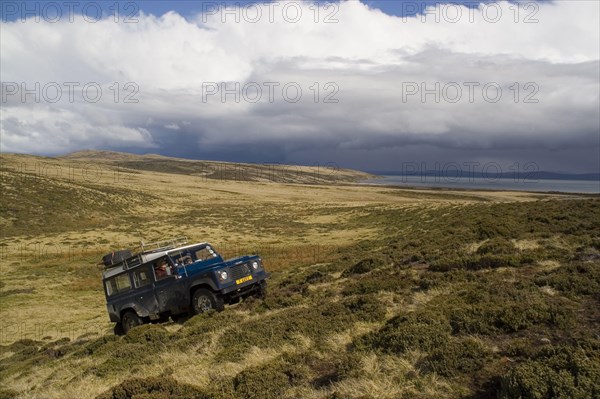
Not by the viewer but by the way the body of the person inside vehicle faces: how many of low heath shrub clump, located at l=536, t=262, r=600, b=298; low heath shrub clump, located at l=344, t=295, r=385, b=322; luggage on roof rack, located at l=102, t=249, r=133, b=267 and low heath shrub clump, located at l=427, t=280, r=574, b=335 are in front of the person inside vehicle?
3

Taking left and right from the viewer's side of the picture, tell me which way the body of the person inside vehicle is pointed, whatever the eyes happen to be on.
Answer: facing the viewer and to the right of the viewer

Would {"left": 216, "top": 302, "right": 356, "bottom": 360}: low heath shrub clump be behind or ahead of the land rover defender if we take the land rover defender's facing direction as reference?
ahead

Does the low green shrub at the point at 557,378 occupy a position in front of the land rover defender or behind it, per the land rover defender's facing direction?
in front

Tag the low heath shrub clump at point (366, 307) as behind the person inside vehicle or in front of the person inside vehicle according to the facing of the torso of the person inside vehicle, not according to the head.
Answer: in front

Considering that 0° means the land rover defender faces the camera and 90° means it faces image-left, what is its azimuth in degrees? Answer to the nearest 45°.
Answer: approximately 315°

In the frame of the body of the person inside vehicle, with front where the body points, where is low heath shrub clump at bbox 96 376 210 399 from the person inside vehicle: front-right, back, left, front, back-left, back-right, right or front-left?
front-right

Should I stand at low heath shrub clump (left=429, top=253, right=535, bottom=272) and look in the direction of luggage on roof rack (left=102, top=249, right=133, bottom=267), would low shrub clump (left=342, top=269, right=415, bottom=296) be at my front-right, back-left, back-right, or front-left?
front-left

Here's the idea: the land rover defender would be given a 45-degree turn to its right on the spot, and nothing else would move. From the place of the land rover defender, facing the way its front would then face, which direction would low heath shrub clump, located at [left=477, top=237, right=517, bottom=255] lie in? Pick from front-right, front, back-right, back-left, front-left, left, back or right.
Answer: left

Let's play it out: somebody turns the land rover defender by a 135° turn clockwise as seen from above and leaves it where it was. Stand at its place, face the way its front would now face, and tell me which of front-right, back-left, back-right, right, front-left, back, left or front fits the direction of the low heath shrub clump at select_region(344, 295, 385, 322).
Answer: back-left

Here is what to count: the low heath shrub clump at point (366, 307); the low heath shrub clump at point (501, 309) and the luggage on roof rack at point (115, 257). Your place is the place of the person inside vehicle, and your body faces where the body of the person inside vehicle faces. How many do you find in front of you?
2

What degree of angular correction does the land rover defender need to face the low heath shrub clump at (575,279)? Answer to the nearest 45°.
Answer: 0° — it already faces it

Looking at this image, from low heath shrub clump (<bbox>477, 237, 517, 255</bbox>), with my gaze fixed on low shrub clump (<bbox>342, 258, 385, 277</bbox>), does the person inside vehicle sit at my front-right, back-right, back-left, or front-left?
front-left

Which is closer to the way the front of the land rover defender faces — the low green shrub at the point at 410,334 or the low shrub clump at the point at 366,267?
the low green shrub
